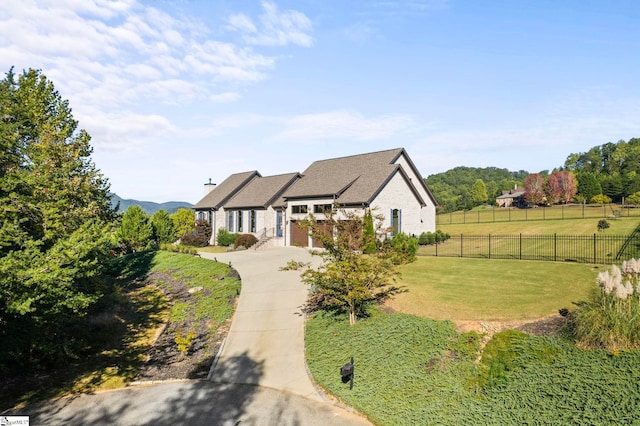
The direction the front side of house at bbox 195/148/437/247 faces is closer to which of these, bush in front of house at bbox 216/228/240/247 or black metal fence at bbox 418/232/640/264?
the bush in front of house

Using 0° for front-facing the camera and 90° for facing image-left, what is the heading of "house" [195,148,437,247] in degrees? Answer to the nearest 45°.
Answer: approximately 45°

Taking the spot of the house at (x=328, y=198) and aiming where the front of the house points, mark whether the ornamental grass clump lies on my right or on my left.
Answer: on my left

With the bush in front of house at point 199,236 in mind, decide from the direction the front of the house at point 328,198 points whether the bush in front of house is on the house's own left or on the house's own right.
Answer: on the house's own right

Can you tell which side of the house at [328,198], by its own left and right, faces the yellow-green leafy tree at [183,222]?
right

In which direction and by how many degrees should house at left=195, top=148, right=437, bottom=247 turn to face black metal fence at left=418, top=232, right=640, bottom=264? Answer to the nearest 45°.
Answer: approximately 90° to its left

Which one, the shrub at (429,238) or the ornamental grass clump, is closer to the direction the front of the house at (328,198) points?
the ornamental grass clump

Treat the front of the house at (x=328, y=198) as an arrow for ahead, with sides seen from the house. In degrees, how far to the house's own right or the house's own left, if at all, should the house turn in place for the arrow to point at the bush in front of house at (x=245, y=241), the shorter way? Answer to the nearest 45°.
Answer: approximately 45° to the house's own right

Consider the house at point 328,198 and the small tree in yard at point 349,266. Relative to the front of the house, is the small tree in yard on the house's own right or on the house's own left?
on the house's own left

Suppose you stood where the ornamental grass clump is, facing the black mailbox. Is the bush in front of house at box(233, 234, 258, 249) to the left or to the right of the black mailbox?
right

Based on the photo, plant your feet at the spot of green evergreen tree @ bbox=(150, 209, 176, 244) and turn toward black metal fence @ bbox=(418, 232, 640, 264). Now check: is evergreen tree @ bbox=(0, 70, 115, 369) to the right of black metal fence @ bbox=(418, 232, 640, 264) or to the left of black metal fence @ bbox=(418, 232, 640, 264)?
right
